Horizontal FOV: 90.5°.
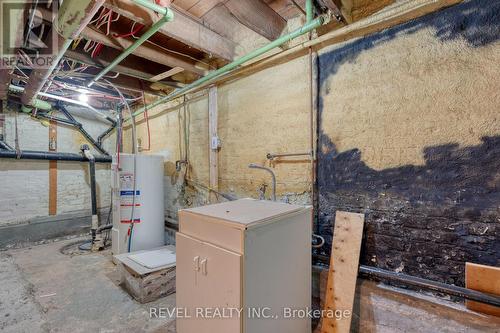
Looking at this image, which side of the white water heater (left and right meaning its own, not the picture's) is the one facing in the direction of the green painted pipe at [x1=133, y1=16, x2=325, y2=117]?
left

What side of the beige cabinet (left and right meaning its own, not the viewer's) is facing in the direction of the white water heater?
right

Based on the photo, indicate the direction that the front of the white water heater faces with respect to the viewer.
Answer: facing the viewer and to the left of the viewer

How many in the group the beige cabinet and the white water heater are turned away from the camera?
0

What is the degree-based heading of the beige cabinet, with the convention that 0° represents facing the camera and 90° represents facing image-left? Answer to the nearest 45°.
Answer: approximately 45°

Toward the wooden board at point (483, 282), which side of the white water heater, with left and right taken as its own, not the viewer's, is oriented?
left

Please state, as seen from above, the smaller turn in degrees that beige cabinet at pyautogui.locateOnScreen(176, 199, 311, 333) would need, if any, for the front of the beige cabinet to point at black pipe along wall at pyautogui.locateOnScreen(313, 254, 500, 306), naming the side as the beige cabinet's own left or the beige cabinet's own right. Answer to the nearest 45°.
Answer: approximately 135° to the beige cabinet's own left
